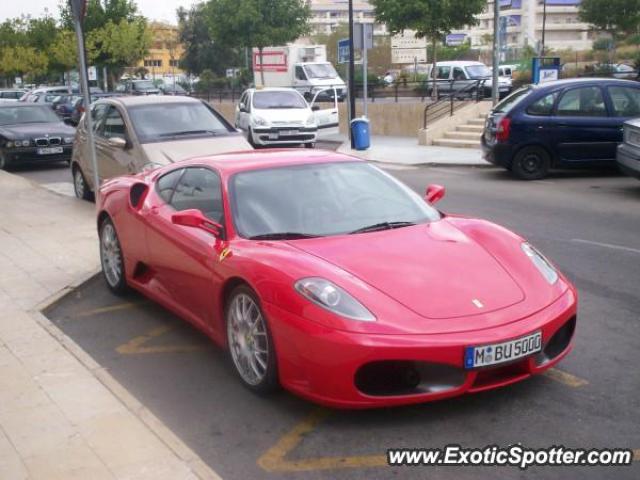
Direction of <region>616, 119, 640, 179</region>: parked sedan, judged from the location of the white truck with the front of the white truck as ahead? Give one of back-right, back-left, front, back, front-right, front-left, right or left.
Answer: front-right

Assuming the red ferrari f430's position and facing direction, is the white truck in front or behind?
behind

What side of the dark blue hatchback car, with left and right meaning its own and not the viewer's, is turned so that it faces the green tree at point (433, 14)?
left

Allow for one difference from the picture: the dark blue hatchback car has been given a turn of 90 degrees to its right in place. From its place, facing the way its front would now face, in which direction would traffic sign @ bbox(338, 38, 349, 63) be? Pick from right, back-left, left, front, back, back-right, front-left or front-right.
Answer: back-right

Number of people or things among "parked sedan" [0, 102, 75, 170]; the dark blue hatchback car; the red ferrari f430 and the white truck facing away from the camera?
0

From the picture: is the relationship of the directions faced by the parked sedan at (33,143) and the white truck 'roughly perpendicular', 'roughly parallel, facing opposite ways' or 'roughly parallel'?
roughly parallel

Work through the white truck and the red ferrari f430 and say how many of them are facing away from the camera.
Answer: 0

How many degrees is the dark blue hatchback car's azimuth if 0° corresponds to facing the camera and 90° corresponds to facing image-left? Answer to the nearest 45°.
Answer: approximately 270°

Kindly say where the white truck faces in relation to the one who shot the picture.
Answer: facing the viewer and to the right of the viewer

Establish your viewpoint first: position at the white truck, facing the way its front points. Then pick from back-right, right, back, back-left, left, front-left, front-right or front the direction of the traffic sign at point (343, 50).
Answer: front-right

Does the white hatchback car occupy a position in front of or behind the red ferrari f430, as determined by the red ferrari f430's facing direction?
behind

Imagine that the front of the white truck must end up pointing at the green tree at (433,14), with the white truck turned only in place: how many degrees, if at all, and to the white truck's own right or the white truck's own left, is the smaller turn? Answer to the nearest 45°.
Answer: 0° — it already faces it

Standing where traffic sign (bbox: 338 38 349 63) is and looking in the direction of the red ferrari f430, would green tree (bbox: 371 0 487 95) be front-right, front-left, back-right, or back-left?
back-left

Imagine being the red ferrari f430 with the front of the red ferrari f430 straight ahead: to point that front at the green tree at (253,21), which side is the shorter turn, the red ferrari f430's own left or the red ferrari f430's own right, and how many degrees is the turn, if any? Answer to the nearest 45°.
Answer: approximately 135° to the red ferrari f430's own left

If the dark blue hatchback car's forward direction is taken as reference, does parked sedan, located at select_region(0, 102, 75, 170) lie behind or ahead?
behind
